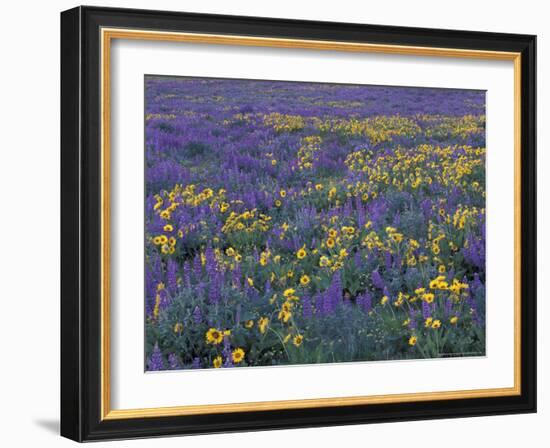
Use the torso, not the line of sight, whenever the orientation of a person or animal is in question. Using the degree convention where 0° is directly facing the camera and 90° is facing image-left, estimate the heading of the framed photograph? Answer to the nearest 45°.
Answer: approximately 315°
